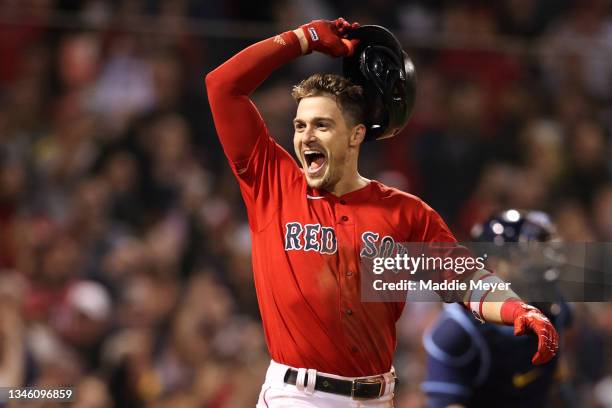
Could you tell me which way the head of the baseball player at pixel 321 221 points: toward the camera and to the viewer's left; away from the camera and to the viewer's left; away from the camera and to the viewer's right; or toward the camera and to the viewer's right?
toward the camera and to the viewer's left

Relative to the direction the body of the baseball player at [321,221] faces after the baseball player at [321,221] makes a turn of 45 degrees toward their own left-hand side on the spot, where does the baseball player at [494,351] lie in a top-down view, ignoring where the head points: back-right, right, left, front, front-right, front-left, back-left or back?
left

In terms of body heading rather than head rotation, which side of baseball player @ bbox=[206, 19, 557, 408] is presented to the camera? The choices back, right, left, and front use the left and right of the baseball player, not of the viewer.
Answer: front
